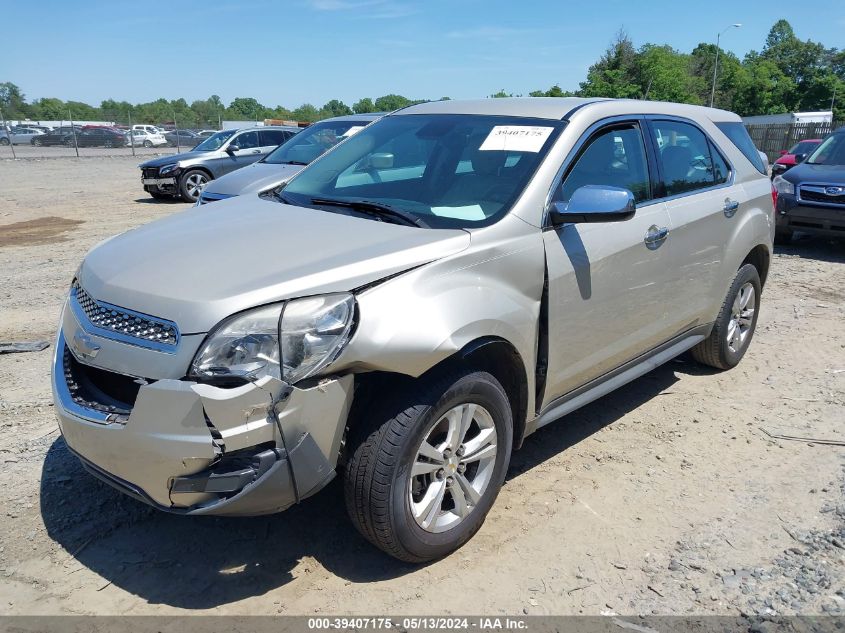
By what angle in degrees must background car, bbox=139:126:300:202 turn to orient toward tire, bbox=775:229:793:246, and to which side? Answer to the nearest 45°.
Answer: approximately 90° to its left

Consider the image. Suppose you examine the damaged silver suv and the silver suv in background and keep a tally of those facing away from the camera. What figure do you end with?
0

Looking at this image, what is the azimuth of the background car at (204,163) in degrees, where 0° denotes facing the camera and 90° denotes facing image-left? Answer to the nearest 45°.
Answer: approximately 45°

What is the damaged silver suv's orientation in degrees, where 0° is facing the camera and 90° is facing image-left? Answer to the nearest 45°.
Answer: approximately 45°

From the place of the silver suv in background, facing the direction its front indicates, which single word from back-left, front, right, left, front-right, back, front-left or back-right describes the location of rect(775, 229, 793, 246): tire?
back-left

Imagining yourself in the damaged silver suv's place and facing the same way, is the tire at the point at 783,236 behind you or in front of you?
behind
